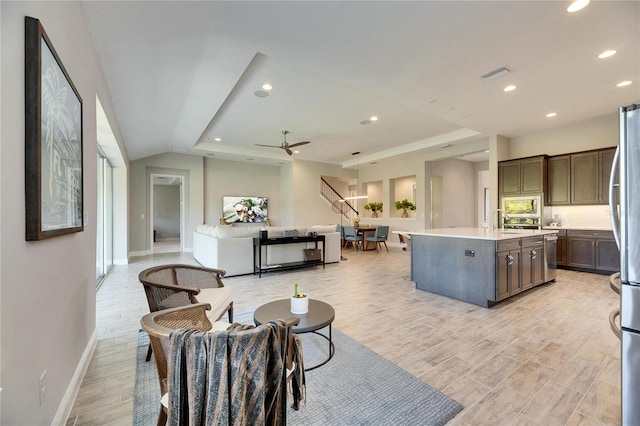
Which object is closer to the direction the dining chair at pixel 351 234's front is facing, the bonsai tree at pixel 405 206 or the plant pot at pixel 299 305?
the bonsai tree

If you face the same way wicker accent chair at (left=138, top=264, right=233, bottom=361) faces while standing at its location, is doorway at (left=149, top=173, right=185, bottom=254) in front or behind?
behind

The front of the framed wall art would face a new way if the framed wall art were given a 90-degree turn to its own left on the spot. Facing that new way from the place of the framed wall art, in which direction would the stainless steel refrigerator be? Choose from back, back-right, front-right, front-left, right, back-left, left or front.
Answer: back-right

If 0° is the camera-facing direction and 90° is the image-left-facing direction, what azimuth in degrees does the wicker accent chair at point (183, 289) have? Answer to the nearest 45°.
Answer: approximately 315°

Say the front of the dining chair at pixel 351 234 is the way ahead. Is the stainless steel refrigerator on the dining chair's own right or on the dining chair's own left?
on the dining chair's own right

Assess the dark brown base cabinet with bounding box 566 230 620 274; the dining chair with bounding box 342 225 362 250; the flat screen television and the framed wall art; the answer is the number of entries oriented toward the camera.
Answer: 2

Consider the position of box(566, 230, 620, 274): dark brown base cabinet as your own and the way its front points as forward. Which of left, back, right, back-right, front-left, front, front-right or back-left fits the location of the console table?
front-right

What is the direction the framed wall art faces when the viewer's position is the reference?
facing to the right of the viewer

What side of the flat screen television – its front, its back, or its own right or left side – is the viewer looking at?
front

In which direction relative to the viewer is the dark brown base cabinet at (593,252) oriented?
toward the camera

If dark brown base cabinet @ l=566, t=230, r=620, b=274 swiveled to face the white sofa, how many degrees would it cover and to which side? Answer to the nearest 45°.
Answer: approximately 45° to its right

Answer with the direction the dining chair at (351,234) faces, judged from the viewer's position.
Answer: facing away from the viewer and to the right of the viewer

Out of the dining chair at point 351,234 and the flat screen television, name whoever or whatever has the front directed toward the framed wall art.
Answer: the flat screen television

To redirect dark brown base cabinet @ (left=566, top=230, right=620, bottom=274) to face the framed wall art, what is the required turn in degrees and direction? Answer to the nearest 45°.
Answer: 0° — it already faces it
